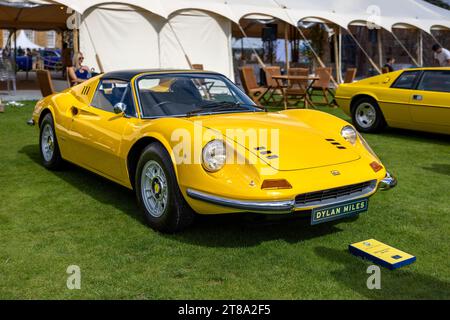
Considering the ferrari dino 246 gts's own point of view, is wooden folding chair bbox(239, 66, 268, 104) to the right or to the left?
on its left

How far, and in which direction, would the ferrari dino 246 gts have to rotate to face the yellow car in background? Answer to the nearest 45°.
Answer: approximately 90° to its left

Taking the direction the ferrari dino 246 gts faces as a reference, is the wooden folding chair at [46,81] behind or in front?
behind

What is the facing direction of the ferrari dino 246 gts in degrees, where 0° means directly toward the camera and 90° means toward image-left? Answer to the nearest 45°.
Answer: approximately 315°

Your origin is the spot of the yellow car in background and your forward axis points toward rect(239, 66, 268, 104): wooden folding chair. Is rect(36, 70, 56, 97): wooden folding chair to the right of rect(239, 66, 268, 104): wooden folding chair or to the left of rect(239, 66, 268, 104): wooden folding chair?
left

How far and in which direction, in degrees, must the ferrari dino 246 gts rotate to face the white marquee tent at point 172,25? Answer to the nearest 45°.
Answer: approximately 135° to its left

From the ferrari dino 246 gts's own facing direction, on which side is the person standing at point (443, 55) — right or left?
on its left

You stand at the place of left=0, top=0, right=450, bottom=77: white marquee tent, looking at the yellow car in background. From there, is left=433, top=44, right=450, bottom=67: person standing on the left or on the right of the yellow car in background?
left
